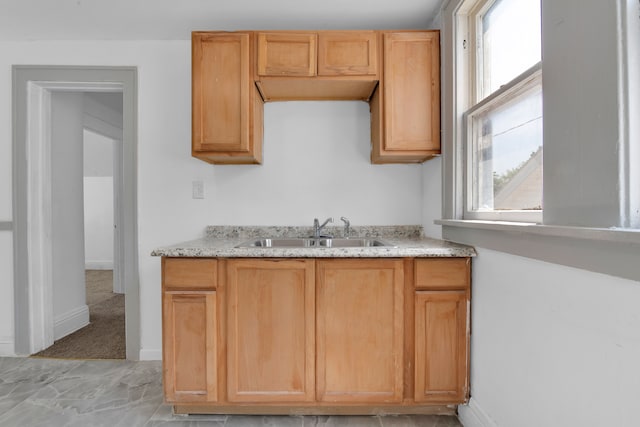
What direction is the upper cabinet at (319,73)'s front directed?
toward the camera

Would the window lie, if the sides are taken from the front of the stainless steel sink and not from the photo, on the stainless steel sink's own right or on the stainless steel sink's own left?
on the stainless steel sink's own left

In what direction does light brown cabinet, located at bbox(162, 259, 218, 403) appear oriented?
toward the camera

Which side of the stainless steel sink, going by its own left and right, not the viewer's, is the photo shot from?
front

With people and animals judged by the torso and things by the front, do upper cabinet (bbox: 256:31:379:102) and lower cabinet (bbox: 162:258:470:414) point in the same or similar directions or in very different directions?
same or similar directions
